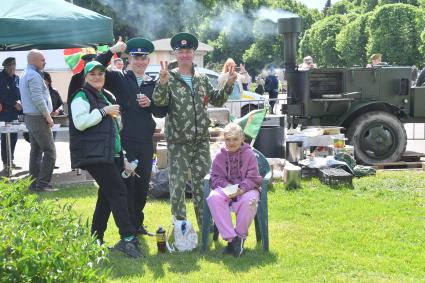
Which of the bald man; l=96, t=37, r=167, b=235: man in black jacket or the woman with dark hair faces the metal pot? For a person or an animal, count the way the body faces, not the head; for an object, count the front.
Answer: the bald man

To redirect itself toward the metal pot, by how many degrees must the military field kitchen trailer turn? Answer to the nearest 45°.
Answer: approximately 135° to its right

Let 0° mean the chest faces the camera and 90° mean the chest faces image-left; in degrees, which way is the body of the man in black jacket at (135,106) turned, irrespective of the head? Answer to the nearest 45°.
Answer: approximately 0°

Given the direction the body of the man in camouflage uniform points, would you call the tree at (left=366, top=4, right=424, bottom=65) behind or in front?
behind

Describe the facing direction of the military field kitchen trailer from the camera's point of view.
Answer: facing to the right of the viewer

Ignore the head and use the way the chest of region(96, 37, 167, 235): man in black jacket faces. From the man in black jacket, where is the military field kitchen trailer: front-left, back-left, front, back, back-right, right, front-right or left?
back-left

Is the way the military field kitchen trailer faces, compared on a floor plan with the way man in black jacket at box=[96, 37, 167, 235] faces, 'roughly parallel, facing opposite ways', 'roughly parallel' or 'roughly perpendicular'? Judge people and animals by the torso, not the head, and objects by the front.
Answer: roughly perpendicular

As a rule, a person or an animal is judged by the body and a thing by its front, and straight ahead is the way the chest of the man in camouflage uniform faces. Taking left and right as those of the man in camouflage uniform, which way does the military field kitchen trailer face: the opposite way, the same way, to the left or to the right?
to the left

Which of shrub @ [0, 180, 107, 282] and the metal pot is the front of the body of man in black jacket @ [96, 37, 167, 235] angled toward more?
the shrub

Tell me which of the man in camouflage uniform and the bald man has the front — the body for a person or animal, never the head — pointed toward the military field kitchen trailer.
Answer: the bald man

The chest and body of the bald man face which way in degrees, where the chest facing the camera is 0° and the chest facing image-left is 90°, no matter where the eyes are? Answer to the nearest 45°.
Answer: approximately 270°
